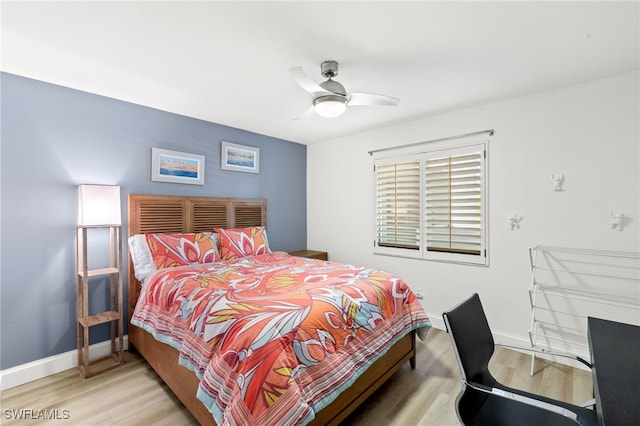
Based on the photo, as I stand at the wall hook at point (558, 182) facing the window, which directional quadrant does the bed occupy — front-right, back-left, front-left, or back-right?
front-left

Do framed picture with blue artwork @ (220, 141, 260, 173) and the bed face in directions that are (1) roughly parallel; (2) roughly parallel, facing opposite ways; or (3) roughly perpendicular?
roughly parallel

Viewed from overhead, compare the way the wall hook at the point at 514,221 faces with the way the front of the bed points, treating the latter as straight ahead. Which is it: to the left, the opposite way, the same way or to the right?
to the right

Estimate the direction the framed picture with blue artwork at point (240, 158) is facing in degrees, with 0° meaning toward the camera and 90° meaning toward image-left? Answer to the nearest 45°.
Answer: approximately 315°

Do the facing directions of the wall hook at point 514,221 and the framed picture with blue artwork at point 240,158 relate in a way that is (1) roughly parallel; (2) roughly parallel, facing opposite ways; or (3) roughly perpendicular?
roughly perpendicular

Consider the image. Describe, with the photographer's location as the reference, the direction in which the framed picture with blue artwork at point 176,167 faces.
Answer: facing the viewer and to the right of the viewer

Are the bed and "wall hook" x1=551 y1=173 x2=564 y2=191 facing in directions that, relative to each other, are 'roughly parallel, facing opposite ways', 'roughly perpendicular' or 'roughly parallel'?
roughly perpendicular
